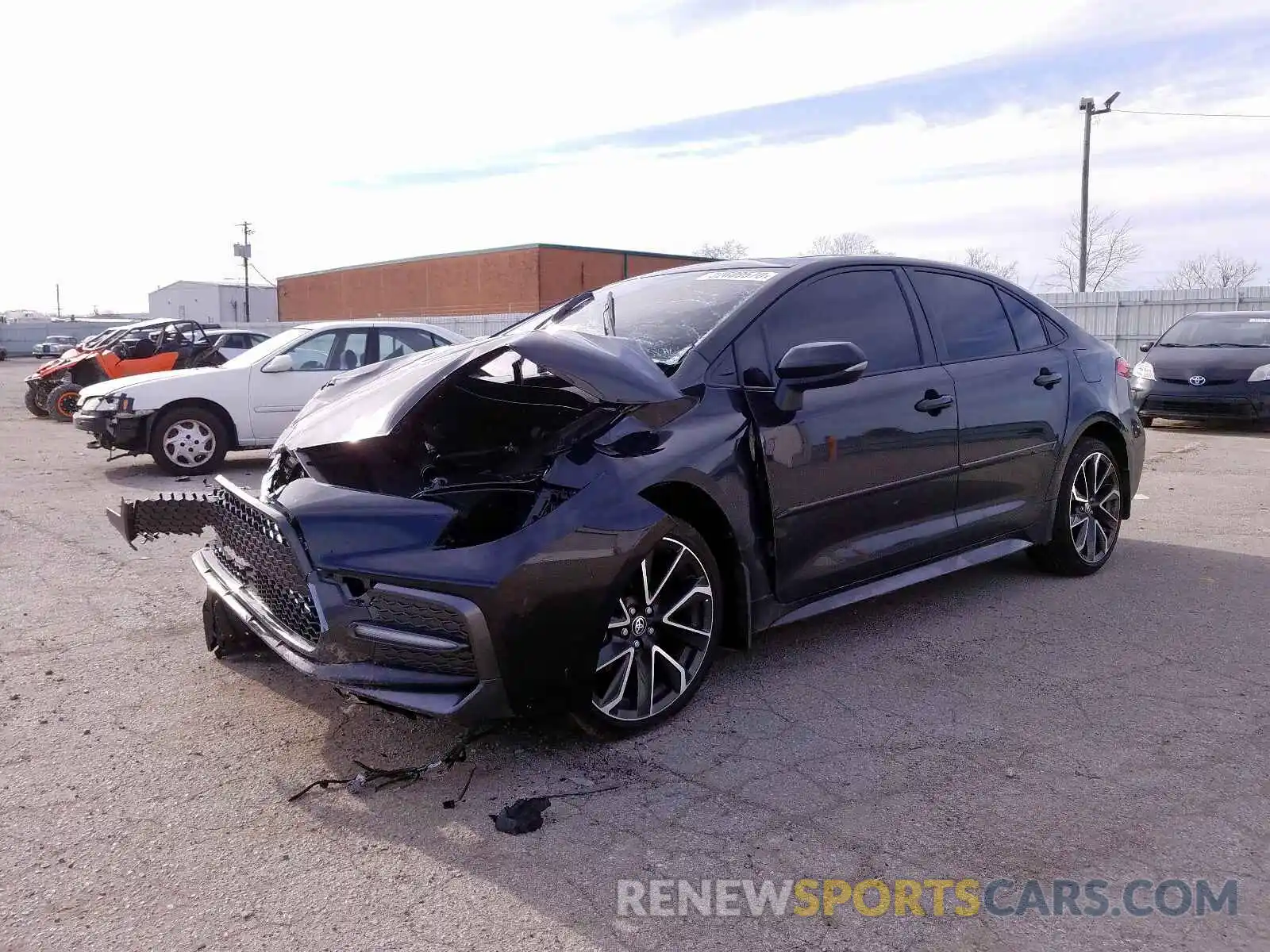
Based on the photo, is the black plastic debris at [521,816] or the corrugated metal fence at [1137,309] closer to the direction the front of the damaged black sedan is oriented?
the black plastic debris

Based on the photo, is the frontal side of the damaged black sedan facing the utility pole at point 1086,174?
no

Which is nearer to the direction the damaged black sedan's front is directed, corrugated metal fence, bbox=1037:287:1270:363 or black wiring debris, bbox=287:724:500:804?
the black wiring debris

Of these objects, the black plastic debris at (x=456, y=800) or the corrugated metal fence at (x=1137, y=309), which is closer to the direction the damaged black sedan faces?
the black plastic debris

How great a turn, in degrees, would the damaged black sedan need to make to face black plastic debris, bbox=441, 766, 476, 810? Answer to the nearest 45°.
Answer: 0° — it already faces it

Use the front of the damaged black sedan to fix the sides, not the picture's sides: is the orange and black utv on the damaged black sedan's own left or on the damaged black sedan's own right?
on the damaged black sedan's own right

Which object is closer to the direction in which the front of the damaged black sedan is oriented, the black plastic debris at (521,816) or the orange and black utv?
the black plastic debris

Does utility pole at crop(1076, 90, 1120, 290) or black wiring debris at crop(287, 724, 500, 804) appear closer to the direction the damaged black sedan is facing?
the black wiring debris

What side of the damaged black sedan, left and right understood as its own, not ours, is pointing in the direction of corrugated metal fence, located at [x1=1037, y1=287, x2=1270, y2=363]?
back

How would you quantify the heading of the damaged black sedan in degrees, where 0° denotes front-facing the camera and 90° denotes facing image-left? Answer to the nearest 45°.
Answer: approximately 45°

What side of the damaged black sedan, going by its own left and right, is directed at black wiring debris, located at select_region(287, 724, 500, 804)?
front
